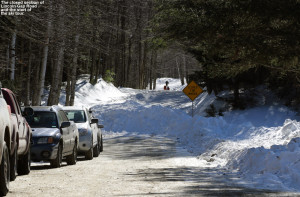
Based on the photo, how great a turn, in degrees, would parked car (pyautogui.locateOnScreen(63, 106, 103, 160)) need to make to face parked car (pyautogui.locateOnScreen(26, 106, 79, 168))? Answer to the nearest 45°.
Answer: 0° — it already faces it

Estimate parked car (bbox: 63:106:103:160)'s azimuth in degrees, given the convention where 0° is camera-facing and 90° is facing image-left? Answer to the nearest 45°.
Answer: approximately 0°

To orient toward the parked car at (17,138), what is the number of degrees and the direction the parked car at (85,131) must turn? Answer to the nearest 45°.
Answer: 0° — it already faces it

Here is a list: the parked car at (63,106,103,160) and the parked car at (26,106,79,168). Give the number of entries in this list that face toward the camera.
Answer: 2

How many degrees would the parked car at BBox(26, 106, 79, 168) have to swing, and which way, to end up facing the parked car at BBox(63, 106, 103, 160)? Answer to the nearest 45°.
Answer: approximately 180°

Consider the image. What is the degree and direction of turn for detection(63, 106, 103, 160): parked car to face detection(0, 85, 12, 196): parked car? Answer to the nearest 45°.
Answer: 0° — it already faces it
